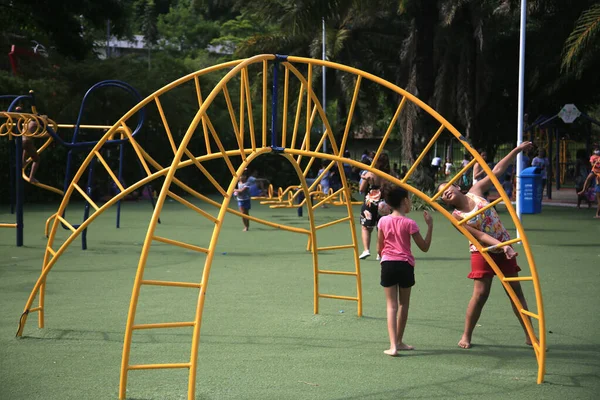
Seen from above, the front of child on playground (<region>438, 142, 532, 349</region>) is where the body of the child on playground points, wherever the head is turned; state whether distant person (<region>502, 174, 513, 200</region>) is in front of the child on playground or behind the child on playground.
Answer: behind

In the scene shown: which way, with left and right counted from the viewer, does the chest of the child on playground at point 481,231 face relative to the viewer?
facing the viewer

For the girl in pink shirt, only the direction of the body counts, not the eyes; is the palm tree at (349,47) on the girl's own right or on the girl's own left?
on the girl's own left

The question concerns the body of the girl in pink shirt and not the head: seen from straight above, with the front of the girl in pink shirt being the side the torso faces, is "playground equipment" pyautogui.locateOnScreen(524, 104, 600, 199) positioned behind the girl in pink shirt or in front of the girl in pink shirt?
in front

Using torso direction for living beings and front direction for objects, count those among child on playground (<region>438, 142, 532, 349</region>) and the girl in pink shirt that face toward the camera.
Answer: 1

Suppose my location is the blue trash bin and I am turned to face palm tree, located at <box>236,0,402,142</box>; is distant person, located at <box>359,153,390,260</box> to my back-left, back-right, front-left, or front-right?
back-left

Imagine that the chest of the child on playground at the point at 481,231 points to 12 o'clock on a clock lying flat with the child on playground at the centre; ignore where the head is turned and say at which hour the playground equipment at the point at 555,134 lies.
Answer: The playground equipment is roughly at 6 o'clock from the child on playground.

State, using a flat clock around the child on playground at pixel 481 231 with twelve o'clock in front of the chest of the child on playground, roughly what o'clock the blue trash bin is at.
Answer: The blue trash bin is roughly at 6 o'clock from the child on playground.

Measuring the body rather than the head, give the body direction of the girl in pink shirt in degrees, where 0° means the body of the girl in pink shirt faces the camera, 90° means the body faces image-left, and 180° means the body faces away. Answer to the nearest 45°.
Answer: approximately 225°

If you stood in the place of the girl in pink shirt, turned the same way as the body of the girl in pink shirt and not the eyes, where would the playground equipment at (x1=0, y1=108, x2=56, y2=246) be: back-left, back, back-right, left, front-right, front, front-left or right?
left

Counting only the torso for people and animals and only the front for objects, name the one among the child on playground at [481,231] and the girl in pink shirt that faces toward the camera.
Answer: the child on playground

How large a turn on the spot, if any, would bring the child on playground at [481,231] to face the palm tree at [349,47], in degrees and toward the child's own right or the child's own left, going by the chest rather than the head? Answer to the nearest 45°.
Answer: approximately 180°

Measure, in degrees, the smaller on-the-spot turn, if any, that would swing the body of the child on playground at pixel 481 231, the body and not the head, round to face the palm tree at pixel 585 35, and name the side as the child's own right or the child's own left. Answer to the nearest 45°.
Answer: approximately 180°

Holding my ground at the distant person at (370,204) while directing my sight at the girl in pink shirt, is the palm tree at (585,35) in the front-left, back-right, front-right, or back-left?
back-left
